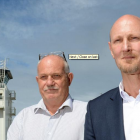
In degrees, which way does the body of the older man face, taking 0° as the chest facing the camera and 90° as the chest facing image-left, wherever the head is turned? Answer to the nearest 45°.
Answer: approximately 0°

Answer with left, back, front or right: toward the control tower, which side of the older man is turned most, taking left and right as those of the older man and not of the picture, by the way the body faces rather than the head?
back
